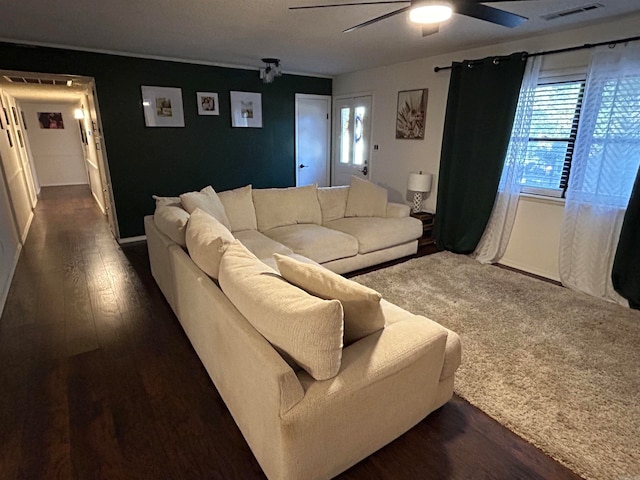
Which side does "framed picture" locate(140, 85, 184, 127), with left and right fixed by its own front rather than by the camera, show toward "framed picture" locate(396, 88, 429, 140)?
left

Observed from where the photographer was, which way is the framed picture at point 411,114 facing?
facing the viewer and to the left of the viewer

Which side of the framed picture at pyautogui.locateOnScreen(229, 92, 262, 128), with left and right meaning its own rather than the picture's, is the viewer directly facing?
front

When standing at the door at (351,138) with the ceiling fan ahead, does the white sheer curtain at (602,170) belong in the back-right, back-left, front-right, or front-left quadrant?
front-left

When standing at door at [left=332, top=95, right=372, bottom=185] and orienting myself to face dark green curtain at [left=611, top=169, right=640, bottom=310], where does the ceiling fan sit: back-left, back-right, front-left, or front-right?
front-right

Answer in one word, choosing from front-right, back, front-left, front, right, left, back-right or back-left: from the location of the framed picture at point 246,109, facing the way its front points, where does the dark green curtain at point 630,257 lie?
front-left

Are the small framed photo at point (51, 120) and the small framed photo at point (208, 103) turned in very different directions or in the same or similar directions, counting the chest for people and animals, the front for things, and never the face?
same or similar directions

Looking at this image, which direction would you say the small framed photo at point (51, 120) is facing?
toward the camera

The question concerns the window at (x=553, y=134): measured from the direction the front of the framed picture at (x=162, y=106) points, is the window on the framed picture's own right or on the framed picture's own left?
on the framed picture's own left

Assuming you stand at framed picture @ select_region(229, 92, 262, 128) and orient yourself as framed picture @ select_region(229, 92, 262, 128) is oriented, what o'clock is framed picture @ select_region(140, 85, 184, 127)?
framed picture @ select_region(140, 85, 184, 127) is roughly at 2 o'clock from framed picture @ select_region(229, 92, 262, 128).

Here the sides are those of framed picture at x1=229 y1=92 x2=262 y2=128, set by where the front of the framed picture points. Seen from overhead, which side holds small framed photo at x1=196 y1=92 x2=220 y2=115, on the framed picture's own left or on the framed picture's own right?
on the framed picture's own right

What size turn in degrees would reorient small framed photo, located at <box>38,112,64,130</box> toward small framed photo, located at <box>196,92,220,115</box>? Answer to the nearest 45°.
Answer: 0° — it already faces it

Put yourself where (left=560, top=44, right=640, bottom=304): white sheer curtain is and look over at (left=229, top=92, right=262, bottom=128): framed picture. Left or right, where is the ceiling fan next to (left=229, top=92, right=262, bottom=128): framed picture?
left

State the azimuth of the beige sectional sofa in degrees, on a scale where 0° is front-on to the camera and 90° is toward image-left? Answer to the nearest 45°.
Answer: approximately 315°

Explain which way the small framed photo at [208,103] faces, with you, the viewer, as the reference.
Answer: facing the viewer

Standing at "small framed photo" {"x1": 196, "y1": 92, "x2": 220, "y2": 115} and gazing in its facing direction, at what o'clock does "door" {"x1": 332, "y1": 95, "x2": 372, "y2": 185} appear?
The door is roughly at 9 o'clock from the small framed photo.

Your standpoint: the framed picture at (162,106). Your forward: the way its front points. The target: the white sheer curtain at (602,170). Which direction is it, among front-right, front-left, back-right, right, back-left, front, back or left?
front-left

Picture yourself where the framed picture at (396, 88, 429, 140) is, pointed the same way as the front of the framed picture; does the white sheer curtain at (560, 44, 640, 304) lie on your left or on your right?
on your left
